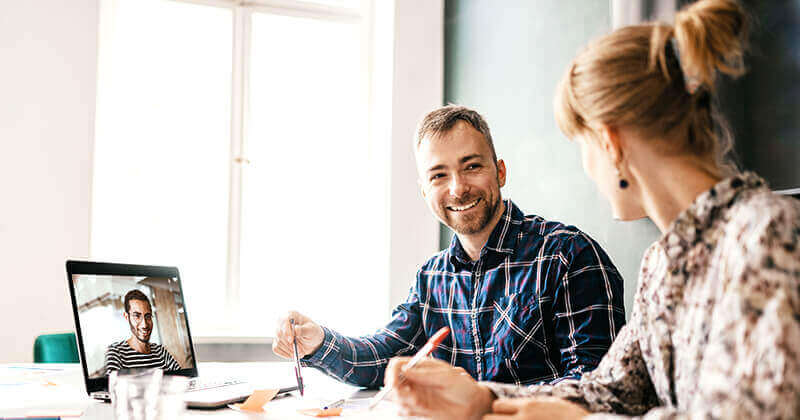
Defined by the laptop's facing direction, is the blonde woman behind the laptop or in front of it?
in front

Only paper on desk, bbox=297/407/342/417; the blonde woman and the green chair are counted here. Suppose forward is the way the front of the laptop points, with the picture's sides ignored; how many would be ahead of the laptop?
2

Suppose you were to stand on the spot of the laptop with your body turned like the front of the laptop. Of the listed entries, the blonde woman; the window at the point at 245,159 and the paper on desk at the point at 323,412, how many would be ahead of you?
2

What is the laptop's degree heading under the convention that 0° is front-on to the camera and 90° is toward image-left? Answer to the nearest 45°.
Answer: approximately 315°

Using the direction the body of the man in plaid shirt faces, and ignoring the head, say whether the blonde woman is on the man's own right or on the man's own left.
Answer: on the man's own left

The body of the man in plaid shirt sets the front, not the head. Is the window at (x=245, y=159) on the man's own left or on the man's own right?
on the man's own right

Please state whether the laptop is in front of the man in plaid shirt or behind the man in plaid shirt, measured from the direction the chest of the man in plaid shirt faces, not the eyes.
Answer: in front

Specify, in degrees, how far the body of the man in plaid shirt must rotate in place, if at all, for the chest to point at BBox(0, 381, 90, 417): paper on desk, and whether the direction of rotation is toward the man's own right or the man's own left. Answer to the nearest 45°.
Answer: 0° — they already face it

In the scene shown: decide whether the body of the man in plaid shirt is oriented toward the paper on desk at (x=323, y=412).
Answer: yes

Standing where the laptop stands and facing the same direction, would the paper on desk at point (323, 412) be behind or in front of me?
in front

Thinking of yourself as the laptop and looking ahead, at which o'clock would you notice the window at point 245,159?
The window is roughly at 8 o'clock from the laptop.

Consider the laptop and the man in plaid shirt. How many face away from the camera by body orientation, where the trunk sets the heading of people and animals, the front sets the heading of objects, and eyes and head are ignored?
0

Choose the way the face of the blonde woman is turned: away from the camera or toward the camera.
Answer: away from the camera

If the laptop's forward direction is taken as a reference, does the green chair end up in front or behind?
behind
